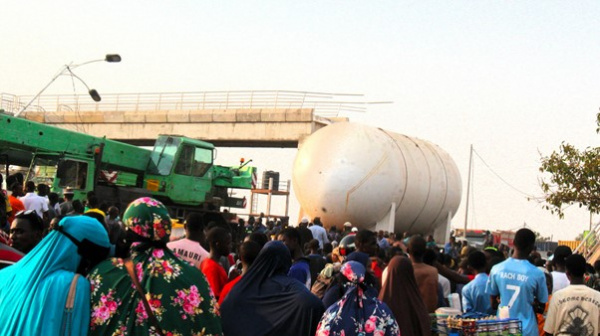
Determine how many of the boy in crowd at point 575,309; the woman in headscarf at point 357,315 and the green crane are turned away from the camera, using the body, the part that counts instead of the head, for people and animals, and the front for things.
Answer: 2

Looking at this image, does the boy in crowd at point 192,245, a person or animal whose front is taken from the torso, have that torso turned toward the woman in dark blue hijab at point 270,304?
no

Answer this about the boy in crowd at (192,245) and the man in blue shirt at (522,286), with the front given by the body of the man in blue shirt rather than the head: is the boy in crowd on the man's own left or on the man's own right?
on the man's own left

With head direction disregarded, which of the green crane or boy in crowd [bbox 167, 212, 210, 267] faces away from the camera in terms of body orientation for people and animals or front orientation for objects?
the boy in crowd

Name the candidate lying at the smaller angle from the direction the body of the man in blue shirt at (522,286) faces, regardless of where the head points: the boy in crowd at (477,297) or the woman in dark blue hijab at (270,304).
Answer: the boy in crowd

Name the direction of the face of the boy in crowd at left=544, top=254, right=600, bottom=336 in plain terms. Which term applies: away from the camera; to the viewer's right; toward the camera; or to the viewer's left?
away from the camera

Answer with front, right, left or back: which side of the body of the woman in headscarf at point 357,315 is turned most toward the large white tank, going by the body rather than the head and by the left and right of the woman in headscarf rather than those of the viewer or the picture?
front

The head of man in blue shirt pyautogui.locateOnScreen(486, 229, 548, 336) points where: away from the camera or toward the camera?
away from the camera

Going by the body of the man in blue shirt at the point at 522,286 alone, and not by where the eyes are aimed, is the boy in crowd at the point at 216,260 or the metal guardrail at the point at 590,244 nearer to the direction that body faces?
the metal guardrail

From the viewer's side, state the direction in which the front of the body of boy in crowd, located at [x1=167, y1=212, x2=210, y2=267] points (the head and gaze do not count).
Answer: away from the camera

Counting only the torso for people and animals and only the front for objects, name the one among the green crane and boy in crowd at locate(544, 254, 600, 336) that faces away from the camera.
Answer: the boy in crowd

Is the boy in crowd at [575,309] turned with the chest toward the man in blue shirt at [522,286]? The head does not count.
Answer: no

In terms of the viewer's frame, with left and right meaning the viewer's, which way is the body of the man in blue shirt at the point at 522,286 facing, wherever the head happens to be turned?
facing away from the viewer

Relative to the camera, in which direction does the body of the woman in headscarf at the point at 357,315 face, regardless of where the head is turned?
away from the camera
